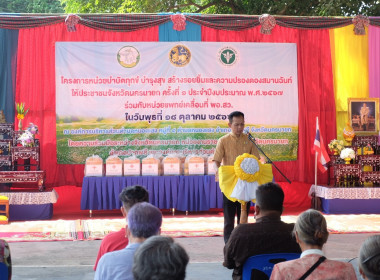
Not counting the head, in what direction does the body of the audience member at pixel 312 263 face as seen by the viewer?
away from the camera

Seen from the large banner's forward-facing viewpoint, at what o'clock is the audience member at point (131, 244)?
The audience member is roughly at 12 o'clock from the large banner.

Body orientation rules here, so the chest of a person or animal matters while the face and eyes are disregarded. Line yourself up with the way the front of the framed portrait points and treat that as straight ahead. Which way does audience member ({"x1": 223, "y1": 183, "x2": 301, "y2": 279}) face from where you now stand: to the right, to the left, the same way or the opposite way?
the opposite way

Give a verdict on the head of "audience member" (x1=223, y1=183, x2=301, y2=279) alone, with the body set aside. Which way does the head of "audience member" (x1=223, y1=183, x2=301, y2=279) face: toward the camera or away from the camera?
away from the camera

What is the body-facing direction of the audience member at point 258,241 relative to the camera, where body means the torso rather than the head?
away from the camera

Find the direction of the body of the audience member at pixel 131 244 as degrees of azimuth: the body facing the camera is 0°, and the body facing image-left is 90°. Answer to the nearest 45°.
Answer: approximately 180°

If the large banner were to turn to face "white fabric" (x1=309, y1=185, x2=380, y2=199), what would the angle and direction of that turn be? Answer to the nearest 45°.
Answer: approximately 90° to its left

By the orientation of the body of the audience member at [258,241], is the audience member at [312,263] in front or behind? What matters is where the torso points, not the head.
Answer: behind

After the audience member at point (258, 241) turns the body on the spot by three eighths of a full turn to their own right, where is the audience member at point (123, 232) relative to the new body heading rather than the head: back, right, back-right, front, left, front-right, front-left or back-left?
back-right

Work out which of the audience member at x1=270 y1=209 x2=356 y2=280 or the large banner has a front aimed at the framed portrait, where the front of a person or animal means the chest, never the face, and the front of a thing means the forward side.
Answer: the audience member

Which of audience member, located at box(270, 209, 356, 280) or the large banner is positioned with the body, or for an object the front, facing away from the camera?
the audience member

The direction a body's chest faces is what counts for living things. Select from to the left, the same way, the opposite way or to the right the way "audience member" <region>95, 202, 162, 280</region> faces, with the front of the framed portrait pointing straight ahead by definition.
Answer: the opposite way
